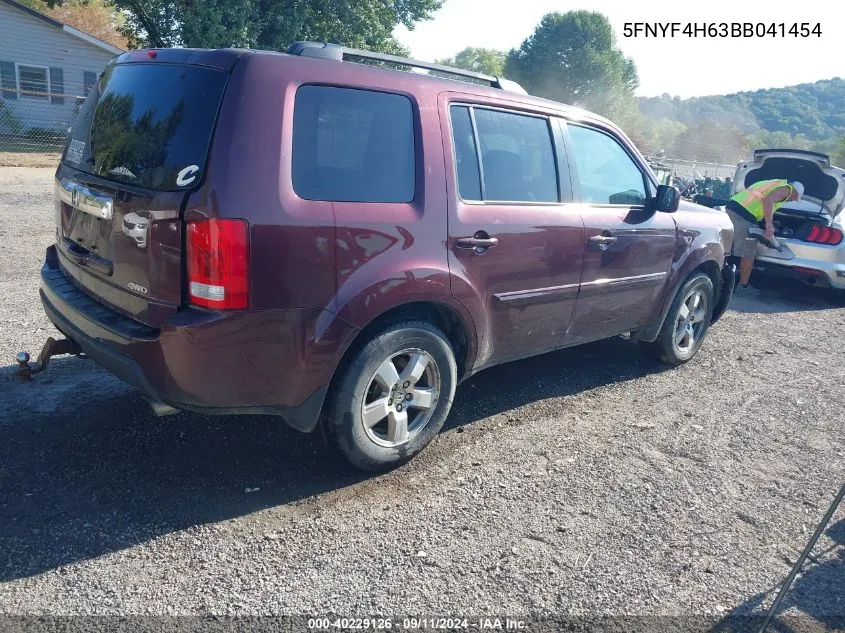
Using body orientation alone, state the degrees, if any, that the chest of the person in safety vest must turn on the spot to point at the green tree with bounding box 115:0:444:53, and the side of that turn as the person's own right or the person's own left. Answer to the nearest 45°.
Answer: approximately 135° to the person's own left

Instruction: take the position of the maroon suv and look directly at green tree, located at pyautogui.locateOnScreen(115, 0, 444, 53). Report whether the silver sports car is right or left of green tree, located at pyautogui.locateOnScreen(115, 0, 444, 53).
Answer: right

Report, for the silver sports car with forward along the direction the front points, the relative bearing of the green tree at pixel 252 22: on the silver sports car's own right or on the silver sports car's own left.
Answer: on the silver sports car's own left

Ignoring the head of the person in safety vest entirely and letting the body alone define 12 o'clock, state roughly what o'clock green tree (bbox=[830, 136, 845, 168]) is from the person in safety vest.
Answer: The green tree is roughly at 9 o'clock from the person in safety vest.

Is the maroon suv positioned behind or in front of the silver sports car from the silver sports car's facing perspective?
behind

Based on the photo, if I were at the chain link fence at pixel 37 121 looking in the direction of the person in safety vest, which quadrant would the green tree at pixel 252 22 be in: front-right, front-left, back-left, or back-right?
front-left

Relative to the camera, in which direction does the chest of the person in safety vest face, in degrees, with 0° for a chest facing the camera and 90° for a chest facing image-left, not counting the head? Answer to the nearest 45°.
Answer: approximately 270°

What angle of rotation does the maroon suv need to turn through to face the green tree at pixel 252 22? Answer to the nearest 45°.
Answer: approximately 45° to its left

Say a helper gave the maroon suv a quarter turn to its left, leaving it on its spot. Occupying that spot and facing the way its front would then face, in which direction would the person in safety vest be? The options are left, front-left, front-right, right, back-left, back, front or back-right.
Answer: right

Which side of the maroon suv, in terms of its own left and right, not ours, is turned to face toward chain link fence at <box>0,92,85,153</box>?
left

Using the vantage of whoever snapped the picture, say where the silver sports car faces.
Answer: facing away from the viewer and to the right of the viewer

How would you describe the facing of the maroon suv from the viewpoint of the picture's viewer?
facing away from the viewer and to the right of the viewer
